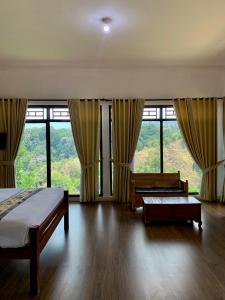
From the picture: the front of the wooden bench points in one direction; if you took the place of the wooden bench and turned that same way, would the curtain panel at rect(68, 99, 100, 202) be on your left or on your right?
on your right

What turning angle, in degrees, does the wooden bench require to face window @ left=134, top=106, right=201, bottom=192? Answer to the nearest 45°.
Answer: approximately 180°

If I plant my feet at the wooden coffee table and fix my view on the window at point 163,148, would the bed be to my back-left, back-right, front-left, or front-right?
back-left

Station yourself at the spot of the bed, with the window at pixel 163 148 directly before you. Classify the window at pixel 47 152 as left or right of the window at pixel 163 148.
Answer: left

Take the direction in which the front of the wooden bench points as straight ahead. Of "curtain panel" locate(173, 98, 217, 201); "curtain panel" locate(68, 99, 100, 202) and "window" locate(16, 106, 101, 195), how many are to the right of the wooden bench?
2

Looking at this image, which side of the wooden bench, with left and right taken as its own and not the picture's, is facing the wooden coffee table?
front

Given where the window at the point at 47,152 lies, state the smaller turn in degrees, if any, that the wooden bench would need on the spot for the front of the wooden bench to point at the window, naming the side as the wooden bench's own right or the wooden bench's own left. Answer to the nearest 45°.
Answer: approximately 90° to the wooden bench's own right

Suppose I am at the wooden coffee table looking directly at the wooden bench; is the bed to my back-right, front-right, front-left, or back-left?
back-left

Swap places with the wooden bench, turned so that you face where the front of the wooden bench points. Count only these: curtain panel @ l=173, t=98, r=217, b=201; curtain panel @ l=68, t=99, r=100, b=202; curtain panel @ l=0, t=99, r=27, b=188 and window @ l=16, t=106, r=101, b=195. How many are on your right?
3

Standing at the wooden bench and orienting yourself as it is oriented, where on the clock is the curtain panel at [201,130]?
The curtain panel is roughly at 8 o'clock from the wooden bench.

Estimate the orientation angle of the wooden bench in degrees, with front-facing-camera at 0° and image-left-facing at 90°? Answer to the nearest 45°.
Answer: approximately 0°
